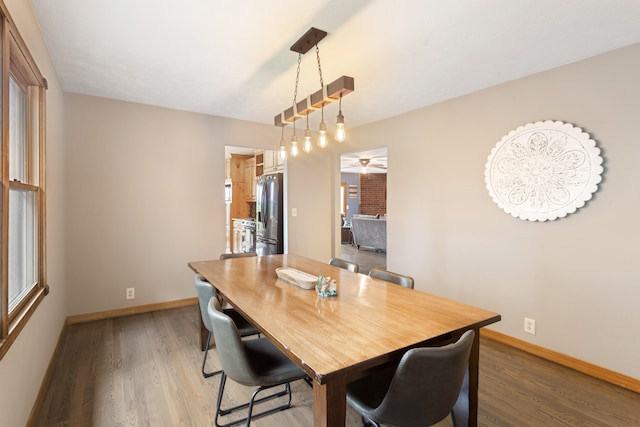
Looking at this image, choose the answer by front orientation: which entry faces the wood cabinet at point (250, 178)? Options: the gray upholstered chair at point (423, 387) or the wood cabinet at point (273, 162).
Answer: the gray upholstered chair

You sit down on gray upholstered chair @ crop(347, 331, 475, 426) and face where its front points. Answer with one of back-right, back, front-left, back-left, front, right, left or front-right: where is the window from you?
front-left

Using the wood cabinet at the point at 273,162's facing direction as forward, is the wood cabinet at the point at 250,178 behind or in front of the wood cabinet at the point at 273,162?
behind

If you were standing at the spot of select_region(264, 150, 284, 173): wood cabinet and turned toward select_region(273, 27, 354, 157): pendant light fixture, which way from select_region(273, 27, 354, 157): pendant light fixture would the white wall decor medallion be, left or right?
left

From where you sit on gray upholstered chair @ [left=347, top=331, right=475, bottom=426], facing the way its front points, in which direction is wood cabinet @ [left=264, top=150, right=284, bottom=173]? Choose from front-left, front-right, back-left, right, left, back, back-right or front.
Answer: front

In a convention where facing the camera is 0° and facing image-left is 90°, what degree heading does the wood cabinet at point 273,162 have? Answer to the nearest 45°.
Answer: approximately 315°

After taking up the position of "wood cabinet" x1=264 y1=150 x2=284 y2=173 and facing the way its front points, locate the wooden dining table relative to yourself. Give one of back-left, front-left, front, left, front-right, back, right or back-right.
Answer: front-right

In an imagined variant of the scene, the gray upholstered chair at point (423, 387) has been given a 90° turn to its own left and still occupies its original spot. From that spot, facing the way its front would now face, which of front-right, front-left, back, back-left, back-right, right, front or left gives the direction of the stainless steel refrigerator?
right

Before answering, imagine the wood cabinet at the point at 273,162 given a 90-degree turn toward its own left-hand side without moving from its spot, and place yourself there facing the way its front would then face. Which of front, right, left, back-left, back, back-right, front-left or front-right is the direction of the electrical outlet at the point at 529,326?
right

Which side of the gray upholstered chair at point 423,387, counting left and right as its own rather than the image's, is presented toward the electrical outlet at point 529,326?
right

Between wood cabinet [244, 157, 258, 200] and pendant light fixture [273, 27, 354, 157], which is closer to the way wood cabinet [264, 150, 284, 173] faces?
the pendant light fixture

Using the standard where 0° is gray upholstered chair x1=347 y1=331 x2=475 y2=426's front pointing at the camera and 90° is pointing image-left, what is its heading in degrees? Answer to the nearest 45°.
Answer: approximately 135°

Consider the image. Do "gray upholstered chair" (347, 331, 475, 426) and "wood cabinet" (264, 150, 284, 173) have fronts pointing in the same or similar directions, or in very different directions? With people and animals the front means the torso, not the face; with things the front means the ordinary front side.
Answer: very different directions

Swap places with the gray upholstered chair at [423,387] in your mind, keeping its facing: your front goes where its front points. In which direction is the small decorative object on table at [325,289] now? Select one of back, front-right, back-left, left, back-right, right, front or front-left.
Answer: front
